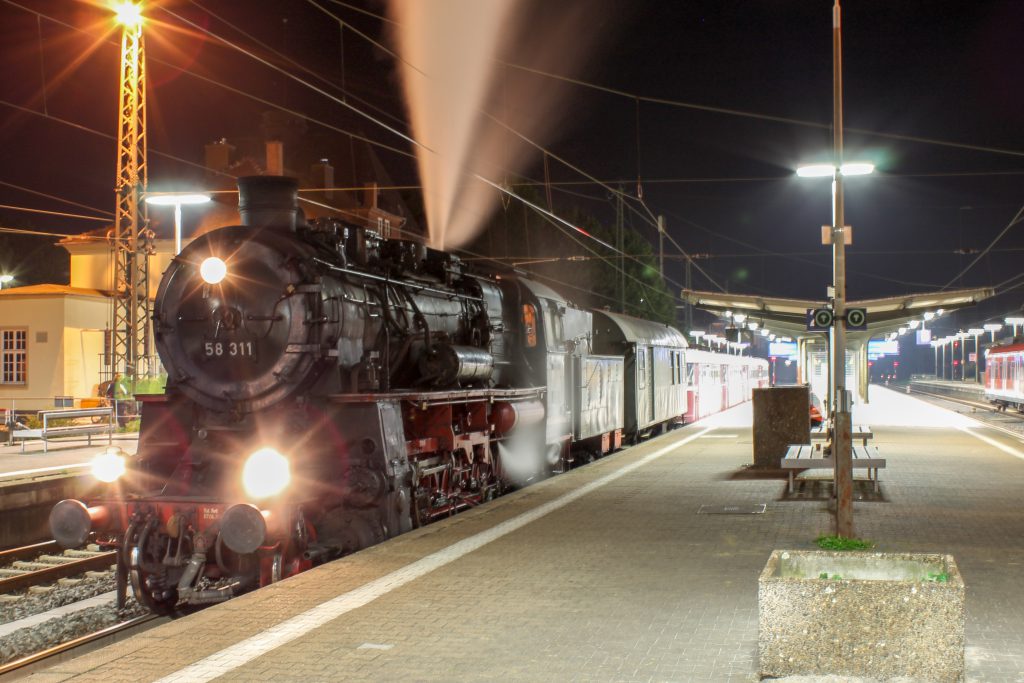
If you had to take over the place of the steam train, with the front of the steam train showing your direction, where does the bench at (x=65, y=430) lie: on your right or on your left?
on your right

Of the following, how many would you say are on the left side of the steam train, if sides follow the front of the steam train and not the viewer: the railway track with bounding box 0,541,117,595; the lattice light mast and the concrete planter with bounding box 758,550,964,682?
1

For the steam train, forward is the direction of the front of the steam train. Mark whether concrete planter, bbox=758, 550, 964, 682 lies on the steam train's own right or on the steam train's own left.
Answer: on the steam train's own left

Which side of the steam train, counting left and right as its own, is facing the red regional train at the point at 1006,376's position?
back

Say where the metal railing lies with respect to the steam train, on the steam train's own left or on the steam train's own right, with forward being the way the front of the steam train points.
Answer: on the steam train's own right

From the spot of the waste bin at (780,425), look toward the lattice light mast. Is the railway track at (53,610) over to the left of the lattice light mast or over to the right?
left

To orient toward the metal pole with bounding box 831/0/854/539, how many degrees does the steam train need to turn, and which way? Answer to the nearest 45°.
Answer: approximately 135° to its left

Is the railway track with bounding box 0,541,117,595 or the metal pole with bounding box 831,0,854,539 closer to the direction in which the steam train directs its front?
the railway track

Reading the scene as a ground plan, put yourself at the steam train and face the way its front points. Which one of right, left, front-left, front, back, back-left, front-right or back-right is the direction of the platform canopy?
back

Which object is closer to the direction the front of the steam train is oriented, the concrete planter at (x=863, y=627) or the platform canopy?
the concrete planter

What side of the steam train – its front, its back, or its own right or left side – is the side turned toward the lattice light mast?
right

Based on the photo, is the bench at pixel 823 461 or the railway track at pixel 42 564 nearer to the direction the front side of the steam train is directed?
the railway track
